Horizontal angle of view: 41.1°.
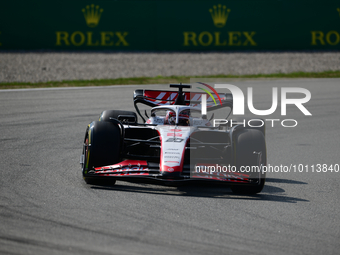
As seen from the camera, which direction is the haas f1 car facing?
toward the camera

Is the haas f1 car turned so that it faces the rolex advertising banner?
no

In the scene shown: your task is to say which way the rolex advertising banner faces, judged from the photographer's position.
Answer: facing the viewer

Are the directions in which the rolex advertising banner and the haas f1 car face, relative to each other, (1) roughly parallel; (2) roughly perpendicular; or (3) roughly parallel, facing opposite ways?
roughly parallel

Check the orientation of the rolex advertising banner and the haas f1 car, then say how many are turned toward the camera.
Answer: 2

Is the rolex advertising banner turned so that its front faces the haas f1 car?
yes
